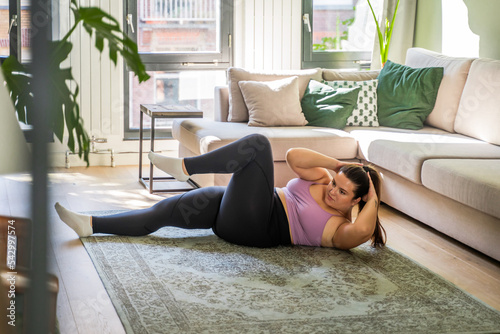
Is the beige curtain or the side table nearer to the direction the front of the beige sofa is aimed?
the side table

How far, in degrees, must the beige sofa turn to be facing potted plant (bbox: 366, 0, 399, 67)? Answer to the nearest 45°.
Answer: approximately 135° to its right

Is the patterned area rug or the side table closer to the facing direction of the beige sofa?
the patterned area rug

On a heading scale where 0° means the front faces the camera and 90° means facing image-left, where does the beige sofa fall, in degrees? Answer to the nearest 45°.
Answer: approximately 45°

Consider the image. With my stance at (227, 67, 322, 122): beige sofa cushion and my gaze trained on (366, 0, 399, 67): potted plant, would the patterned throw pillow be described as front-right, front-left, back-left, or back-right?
front-right

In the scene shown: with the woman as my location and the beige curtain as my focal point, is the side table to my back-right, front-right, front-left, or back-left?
front-left

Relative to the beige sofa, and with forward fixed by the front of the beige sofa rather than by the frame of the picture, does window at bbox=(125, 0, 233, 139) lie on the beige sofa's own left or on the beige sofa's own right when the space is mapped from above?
on the beige sofa's own right

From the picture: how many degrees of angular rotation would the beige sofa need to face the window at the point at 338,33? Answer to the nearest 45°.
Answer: approximately 135° to its right

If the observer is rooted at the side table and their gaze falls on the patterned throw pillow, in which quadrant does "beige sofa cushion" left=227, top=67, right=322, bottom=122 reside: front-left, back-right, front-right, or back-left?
front-left
